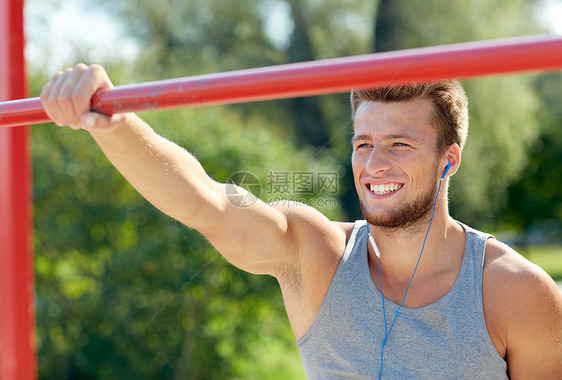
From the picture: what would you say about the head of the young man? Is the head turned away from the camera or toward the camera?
toward the camera

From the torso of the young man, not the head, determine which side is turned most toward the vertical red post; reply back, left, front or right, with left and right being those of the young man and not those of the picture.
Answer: right

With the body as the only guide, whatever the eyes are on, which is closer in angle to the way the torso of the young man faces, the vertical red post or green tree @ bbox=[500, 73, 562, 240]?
the vertical red post

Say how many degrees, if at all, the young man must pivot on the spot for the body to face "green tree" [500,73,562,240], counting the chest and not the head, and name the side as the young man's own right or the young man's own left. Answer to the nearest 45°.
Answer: approximately 180°
